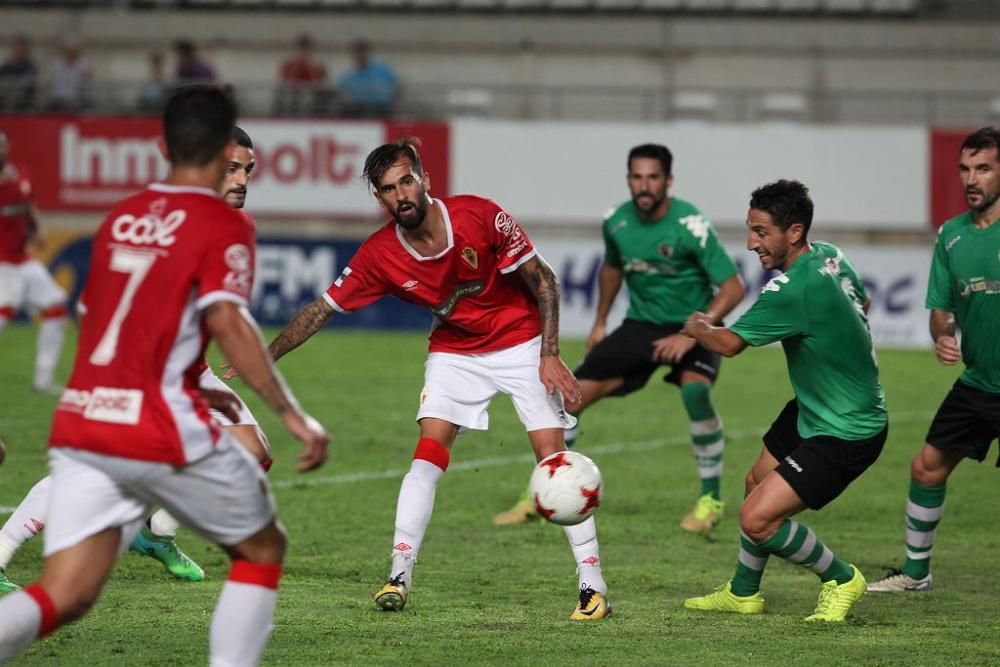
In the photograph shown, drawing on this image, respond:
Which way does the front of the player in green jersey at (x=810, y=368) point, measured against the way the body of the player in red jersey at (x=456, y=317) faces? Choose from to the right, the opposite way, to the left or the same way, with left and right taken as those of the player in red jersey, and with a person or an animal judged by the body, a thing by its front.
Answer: to the right

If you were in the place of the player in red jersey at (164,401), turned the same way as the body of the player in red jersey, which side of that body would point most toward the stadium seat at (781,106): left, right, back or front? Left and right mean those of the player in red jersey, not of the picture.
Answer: front

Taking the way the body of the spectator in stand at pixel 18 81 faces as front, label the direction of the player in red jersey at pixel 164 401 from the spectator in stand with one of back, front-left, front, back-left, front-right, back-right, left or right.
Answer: front

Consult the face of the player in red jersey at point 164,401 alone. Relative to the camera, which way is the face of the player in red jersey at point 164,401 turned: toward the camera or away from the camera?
away from the camera

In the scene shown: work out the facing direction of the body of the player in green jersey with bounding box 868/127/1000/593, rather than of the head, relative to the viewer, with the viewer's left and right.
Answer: facing the viewer and to the left of the viewer

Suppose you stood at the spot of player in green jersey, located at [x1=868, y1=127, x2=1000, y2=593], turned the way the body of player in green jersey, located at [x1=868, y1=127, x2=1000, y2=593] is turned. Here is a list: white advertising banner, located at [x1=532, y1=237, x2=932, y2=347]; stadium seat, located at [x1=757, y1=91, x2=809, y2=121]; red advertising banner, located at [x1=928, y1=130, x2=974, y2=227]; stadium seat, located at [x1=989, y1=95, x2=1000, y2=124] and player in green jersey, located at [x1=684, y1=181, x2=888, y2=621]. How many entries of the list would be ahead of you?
1

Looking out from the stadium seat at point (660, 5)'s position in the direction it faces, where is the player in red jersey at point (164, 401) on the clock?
The player in red jersey is roughly at 12 o'clock from the stadium seat.

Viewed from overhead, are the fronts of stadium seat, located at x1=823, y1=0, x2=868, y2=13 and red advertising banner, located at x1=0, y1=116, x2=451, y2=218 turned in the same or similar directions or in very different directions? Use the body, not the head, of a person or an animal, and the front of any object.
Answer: same or similar directions

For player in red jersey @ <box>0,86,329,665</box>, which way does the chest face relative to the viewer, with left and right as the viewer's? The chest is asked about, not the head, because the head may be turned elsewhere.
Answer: facing away from the viewer and to the right of the viewer

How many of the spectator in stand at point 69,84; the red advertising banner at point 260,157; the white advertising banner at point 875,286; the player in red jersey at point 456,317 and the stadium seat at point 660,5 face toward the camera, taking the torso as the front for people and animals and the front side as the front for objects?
5

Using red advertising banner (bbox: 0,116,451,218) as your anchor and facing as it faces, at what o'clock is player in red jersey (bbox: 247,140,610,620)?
The player in red jersey is roughly at 12 o'clock from the red advertising banner.

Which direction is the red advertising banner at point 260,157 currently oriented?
toward the camera

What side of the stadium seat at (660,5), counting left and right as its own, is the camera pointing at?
front

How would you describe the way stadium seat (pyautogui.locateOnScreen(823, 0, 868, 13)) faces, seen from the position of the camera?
facing the viewer

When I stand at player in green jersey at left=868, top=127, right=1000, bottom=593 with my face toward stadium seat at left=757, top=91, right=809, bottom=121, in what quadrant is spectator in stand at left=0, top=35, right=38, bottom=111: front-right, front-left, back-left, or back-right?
front-left

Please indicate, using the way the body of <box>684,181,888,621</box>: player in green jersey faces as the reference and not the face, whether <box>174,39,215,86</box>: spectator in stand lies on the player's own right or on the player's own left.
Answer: on the player's own right

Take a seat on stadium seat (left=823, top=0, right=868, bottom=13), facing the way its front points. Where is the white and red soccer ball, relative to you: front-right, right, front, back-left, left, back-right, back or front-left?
front

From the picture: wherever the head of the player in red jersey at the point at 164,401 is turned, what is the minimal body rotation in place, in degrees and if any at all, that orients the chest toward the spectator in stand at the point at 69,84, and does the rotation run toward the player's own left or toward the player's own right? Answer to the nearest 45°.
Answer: approximately 45° to the player's own left

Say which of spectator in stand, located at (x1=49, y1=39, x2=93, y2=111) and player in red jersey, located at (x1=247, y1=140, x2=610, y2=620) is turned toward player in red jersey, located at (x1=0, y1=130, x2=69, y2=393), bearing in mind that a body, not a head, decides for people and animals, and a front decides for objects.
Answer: the spectator in stand
